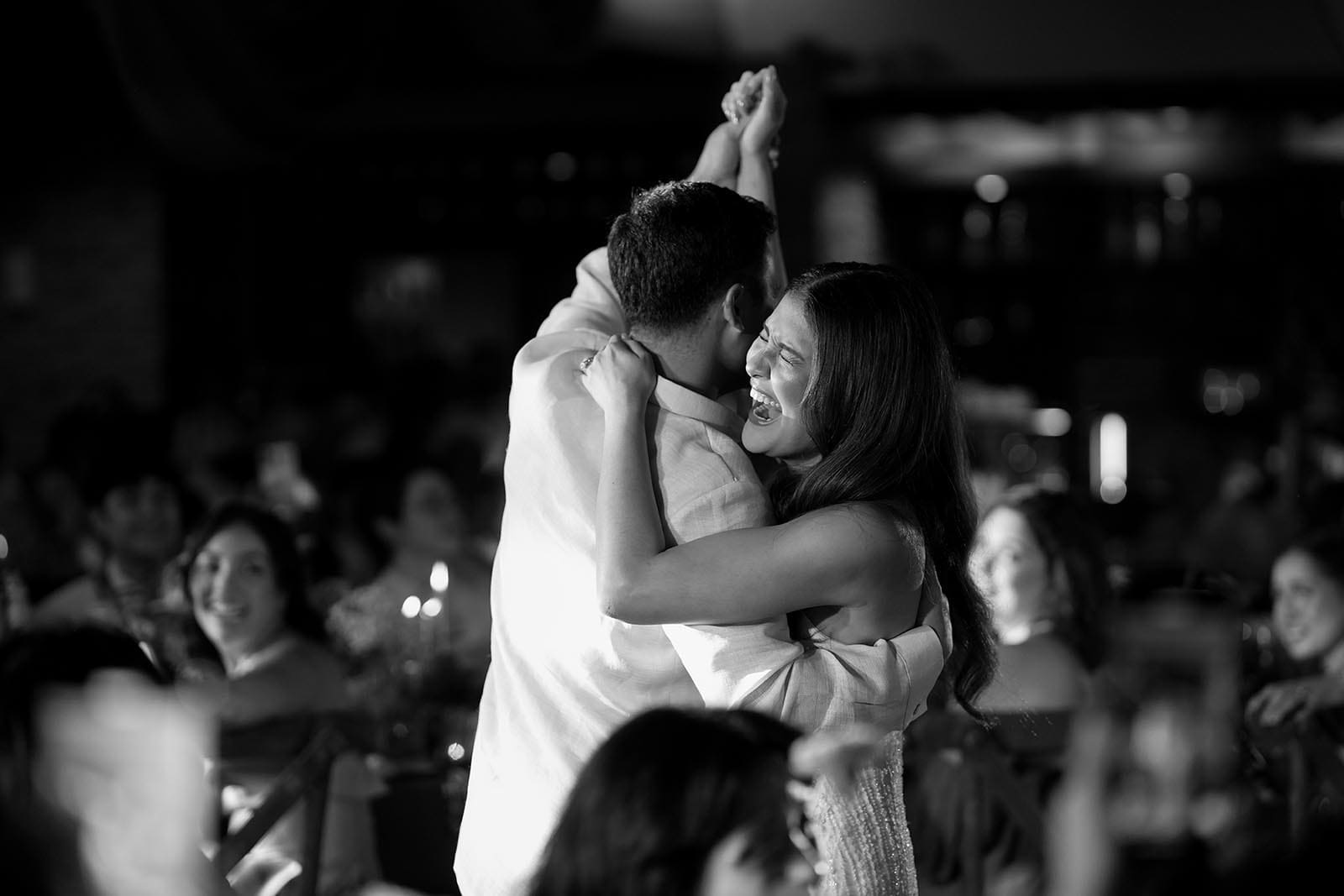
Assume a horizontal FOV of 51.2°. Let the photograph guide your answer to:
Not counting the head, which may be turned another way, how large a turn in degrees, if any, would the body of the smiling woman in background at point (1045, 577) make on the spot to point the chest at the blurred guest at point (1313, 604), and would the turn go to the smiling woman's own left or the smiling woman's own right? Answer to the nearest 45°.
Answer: approximately 180°

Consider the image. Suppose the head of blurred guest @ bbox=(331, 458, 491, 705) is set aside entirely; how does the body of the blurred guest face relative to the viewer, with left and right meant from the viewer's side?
facing the viewer and to the right of the viewer

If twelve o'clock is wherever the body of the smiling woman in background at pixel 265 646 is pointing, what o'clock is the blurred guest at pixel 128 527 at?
The blurred guest is roughly at 4 o'clock from the smiling woman in background.

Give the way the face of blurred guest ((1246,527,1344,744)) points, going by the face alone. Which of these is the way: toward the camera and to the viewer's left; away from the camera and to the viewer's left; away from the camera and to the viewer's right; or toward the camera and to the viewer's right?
toward the camera and to the viewer's left

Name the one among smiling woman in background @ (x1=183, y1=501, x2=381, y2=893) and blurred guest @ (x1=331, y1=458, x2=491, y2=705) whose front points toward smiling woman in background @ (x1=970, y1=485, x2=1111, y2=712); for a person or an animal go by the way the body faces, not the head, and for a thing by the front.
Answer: the blurred guest

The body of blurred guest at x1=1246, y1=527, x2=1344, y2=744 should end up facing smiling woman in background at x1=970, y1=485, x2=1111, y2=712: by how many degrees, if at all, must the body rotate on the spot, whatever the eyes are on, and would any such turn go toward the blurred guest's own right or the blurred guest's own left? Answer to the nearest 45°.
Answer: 0° — they already face them

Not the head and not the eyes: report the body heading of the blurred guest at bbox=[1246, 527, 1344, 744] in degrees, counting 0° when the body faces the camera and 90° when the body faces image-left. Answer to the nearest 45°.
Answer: approximately 45°

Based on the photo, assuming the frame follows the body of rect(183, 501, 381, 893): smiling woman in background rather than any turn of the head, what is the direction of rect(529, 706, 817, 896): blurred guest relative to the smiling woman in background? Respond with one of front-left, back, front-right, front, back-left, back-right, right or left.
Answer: front-left

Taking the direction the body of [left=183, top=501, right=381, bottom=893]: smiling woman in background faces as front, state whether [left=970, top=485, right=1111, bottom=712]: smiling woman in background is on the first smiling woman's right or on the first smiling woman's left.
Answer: on the first smiling woman's left

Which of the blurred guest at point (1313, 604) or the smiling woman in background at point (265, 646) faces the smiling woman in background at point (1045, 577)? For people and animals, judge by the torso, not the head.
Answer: the blurred guest

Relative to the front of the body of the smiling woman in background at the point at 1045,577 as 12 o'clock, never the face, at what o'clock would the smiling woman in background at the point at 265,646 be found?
the smiling woman in background at the point at 265,646 is roughly at 1 o'clock from the smiling woman in background at the point at 1045,577.
